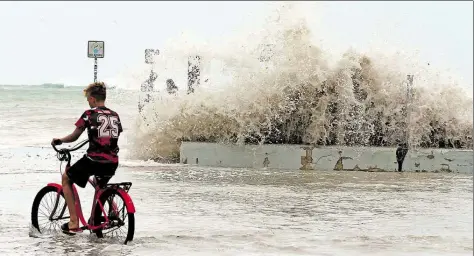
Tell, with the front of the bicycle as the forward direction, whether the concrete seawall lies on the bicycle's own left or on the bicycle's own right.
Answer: on the bicycle's own right

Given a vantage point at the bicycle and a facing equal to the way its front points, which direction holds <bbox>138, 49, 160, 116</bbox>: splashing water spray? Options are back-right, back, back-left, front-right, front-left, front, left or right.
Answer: front-right

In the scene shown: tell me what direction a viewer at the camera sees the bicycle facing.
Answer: facing away from the viewer and to the left of the viewer

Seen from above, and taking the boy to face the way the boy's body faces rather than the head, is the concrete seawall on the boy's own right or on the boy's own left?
on the boy's own right

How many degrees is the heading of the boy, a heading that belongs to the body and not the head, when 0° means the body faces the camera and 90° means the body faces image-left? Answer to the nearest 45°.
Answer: approximately 135°
